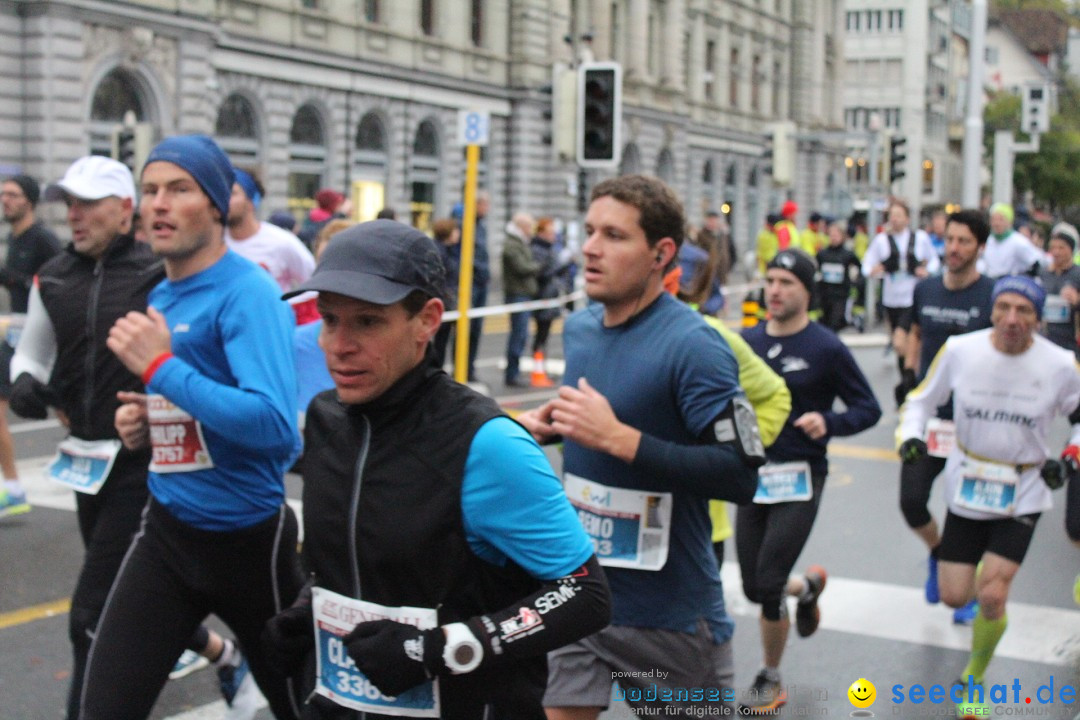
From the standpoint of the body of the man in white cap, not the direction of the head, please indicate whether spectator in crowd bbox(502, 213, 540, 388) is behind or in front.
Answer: behind

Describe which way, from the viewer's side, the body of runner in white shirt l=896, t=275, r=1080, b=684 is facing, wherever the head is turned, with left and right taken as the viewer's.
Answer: facing the viewer

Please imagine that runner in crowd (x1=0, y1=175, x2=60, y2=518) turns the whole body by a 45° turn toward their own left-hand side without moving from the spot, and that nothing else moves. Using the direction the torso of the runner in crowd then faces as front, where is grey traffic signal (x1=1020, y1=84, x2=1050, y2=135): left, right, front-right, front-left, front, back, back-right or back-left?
back-left

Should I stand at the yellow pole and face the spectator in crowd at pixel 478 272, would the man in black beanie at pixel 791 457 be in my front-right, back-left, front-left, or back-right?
back-right

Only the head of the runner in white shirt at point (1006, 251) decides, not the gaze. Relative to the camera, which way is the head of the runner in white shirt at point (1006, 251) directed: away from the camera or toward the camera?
toward the camera

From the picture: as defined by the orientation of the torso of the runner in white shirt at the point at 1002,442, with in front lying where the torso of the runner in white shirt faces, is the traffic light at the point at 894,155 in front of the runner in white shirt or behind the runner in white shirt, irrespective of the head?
behind

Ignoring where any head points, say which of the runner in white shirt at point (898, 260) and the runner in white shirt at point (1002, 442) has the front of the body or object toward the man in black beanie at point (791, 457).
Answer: the runner in white shirt at point (898, 260)

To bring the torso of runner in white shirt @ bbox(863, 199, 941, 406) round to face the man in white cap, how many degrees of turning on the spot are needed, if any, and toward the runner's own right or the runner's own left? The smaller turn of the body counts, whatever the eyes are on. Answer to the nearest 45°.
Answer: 0° — they already face them

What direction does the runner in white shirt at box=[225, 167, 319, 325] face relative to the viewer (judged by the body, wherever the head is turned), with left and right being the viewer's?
facing the viewer and to the left of the viewer

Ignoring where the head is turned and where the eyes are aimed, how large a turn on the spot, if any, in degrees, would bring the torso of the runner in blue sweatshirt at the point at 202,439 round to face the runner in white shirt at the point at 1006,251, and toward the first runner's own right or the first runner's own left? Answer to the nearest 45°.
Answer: approximately 180°

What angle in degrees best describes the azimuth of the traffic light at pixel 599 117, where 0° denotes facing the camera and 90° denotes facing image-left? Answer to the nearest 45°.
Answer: approximately 0°

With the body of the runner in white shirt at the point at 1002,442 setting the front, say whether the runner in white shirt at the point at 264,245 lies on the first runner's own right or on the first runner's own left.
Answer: on the first runner's own right

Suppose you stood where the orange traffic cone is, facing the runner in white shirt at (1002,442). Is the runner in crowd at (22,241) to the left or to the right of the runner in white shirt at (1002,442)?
right
